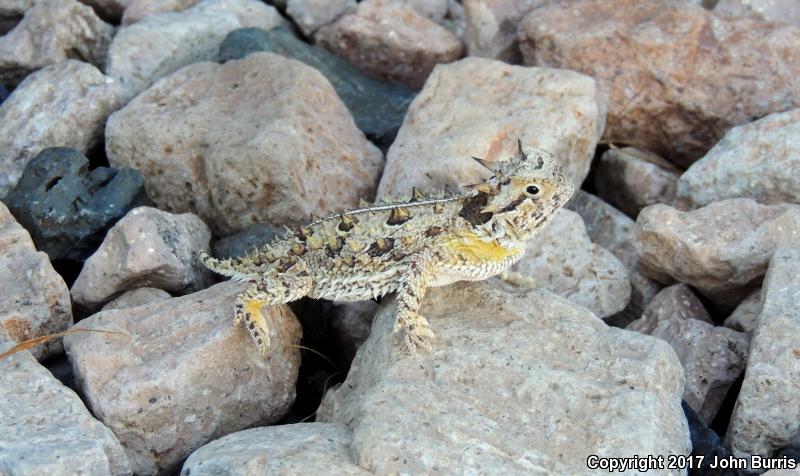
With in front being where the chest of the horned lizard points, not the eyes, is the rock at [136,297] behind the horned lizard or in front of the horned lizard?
behind

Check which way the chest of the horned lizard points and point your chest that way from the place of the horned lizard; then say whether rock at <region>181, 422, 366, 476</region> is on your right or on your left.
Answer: on your right

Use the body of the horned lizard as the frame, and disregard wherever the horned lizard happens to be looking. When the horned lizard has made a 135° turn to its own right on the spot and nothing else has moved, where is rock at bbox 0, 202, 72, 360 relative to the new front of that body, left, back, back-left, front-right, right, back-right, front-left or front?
front-right

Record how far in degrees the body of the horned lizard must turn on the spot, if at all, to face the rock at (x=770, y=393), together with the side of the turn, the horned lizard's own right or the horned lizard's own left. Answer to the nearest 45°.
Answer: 0° — it already faces it

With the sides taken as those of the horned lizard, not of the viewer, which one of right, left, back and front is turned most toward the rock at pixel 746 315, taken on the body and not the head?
front

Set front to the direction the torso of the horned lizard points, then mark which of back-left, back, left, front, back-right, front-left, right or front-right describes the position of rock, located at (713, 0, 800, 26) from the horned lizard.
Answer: front-left

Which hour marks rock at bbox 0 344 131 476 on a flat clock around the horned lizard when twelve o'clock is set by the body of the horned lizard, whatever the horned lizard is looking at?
The rock is roughly at 5 o'clock from the horned lizard.

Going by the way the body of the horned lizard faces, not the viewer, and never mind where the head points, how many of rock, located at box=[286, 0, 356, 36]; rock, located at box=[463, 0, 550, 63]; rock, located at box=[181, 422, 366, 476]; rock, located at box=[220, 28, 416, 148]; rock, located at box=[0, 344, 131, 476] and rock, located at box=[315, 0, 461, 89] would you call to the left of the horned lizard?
4

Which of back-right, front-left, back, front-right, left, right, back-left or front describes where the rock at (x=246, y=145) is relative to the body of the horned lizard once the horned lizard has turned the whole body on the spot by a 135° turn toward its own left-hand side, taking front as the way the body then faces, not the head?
front

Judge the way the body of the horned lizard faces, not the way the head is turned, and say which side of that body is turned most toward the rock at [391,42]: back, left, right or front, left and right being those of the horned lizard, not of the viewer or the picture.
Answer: left

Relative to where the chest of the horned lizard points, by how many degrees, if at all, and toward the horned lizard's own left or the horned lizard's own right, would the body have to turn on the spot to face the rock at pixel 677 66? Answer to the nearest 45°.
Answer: approximately 45° to the horned lizard's own left

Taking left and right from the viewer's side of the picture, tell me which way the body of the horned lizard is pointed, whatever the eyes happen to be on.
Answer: facing to the right of the viewer

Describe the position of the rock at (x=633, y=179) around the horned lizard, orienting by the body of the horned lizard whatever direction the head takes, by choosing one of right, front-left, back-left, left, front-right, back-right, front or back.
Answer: front-left

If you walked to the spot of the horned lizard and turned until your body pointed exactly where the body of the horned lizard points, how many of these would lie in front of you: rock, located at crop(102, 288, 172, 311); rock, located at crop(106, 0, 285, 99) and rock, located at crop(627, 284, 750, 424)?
1

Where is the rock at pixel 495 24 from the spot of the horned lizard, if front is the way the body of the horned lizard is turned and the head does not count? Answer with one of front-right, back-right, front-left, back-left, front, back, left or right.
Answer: left
